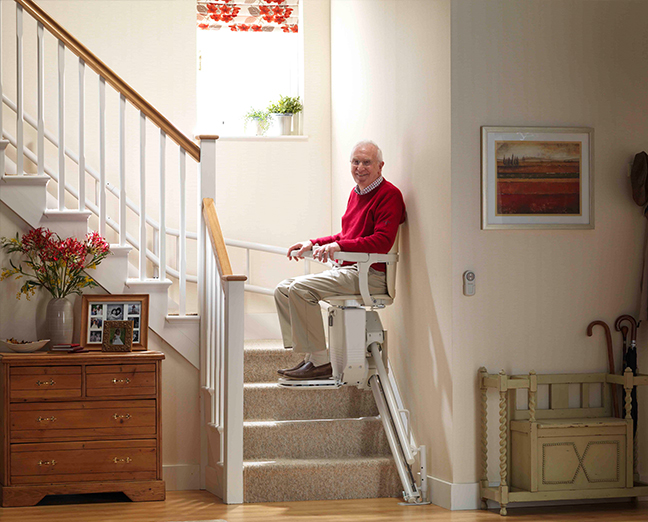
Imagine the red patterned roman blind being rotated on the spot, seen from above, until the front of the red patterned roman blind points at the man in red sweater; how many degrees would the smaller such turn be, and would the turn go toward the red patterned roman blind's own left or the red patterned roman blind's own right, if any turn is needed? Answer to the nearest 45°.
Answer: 0° — it already faces them

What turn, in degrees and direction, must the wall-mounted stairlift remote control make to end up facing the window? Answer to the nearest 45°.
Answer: approximately 135° to its right

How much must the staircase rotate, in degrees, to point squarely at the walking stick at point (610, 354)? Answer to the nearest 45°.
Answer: approximately 90° to its left

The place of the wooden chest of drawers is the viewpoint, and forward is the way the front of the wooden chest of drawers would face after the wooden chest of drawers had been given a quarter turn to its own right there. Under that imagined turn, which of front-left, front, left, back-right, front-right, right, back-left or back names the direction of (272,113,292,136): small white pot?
back-right

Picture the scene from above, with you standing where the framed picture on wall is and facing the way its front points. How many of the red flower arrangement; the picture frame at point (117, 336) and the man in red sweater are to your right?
3

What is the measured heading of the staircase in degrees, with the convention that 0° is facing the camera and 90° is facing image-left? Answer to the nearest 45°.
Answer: approximately 0°

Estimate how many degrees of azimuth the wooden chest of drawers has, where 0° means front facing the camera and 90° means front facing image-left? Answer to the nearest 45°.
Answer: approximately 0°

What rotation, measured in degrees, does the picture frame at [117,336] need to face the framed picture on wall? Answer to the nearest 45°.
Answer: approximately 90° to its left
